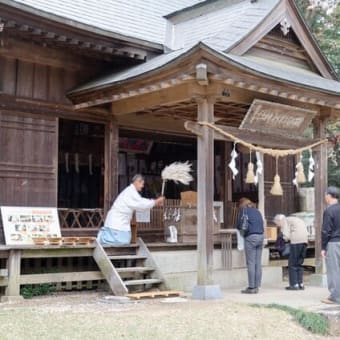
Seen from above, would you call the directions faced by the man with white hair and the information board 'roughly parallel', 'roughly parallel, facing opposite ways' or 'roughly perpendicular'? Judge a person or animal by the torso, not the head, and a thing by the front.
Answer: roughly perpendicular

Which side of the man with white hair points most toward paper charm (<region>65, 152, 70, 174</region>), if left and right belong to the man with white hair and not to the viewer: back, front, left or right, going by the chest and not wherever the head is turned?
front

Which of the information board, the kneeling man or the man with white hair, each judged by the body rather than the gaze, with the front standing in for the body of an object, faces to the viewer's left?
the man with white hair

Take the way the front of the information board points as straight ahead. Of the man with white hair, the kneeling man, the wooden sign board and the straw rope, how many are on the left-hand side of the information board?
4

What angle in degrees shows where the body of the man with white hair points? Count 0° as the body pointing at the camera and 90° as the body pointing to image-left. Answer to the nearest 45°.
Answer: approximately 90°

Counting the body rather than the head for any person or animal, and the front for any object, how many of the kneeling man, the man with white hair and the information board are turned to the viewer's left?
1

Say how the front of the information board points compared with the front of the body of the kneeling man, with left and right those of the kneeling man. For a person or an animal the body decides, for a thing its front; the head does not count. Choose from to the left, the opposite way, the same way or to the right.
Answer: to the right

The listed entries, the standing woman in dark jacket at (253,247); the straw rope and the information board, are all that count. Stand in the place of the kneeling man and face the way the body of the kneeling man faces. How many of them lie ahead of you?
2

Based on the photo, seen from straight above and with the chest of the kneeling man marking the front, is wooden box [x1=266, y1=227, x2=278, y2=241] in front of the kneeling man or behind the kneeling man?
in front

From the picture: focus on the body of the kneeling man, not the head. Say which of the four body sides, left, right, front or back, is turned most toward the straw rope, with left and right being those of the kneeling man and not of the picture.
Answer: front

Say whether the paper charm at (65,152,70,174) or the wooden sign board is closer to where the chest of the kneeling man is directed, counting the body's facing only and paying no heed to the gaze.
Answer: the wooden sign board

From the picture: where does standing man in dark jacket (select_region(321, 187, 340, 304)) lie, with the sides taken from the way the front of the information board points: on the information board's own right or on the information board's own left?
on the information board's own left

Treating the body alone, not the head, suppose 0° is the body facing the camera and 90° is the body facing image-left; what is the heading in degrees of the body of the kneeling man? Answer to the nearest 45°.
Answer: approximately 270°

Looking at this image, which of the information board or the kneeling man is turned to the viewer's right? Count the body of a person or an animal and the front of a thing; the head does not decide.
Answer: the kneeling man

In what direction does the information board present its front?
toward the camera

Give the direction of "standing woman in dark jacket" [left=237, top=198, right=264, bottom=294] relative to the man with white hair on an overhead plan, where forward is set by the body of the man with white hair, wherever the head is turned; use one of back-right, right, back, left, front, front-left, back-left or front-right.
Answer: front-left
